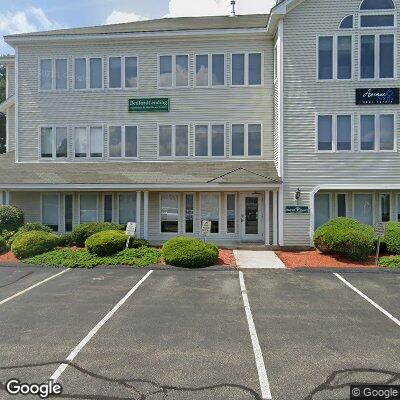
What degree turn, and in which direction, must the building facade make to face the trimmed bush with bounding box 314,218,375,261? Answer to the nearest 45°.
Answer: approximately 45° to its left

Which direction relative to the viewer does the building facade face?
toward the camera

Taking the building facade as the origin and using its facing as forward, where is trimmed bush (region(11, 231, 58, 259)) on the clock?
The trimmed bush is roughly at 2 o'clock from the building facade.

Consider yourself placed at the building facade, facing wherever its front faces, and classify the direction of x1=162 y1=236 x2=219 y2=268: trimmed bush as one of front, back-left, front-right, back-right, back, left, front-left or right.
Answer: front
